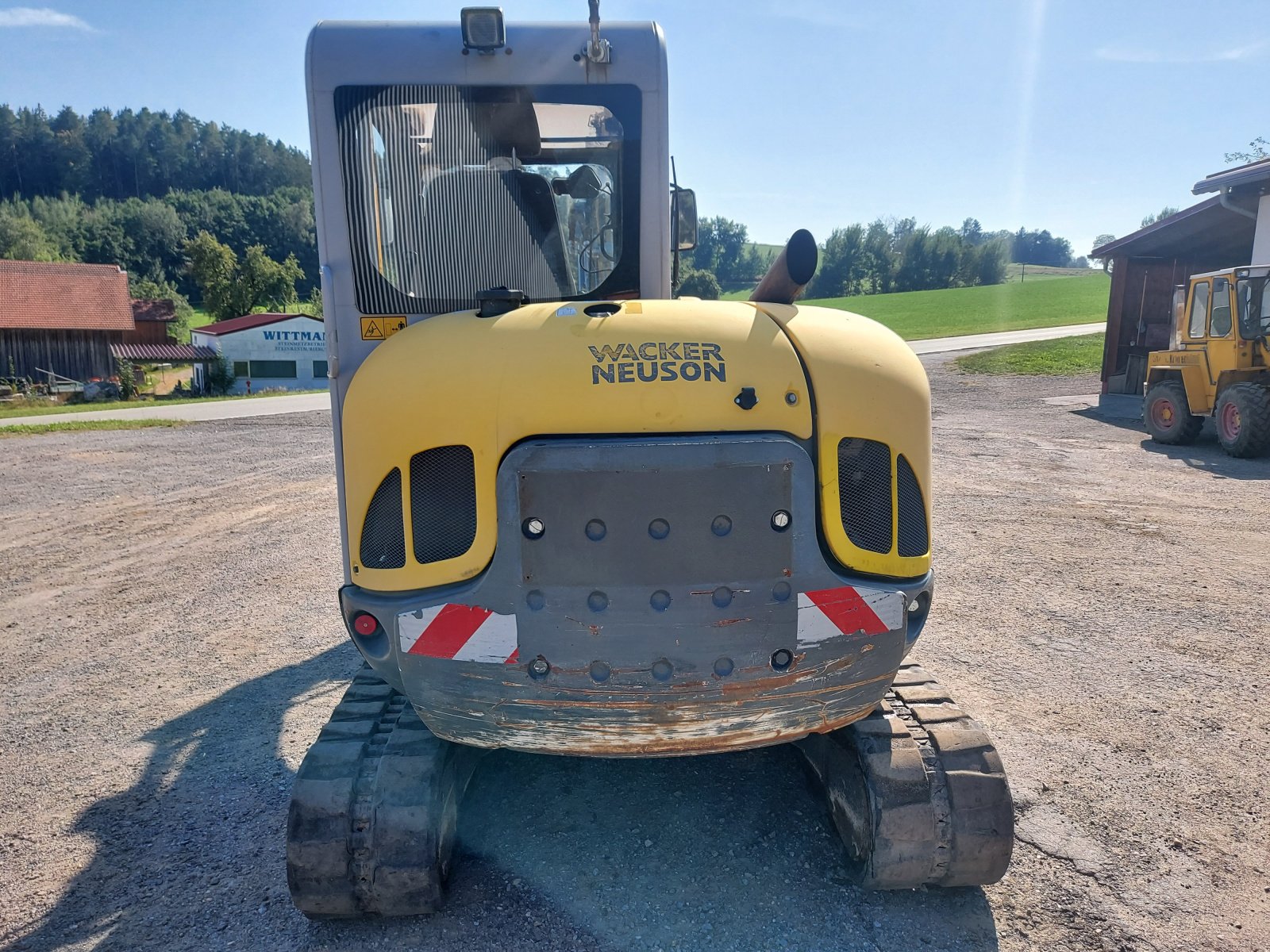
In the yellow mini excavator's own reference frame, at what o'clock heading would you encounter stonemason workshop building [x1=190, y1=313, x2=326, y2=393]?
The stonemason workshop building is roughly at 11 o'clock from the yellow mini excavator.

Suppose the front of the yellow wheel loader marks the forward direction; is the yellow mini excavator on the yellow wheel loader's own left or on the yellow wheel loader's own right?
on the yellow wheel loader's own right

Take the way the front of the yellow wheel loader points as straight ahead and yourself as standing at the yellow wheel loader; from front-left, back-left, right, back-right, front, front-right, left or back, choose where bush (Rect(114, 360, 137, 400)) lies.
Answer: back-right

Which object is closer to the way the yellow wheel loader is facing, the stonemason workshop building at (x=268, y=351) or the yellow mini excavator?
the yellow mini excavator

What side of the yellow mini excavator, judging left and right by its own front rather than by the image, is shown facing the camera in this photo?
back

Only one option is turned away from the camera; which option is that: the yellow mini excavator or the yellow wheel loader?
the yellow mini excavator

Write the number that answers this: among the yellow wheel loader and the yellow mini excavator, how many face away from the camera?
1

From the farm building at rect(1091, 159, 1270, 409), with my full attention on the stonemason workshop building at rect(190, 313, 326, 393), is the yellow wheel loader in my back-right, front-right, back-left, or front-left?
back-left

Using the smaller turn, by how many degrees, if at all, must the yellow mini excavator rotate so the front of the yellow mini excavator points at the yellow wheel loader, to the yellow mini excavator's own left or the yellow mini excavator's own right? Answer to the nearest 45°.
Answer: approximately 45° to the yellow mini excavator's own right

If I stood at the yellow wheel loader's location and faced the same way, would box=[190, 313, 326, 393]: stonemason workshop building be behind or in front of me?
behind

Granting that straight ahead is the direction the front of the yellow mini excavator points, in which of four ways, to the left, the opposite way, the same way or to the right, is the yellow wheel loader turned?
the opposite way

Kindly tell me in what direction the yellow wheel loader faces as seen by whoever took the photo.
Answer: facing the viewer and to the right of the viewer

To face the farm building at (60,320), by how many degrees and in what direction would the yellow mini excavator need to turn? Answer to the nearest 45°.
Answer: approximately 45° to its left
